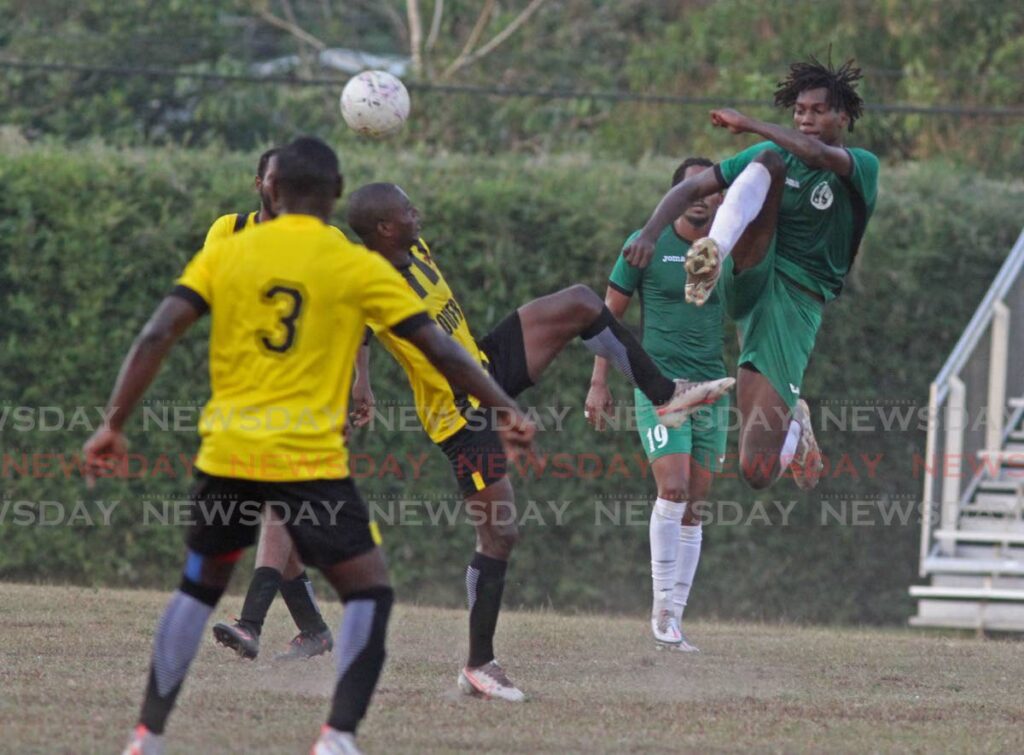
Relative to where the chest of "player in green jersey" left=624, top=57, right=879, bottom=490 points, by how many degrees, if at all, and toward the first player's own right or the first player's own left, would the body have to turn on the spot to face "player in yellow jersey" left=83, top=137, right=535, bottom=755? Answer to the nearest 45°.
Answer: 0° — they already face them

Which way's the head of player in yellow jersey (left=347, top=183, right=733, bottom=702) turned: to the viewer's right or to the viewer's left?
to the viewer's right

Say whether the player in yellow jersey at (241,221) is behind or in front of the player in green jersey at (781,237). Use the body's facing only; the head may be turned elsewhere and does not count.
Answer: in front

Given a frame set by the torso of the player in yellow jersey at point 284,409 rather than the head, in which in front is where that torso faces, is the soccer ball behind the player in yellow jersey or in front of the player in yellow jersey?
in front

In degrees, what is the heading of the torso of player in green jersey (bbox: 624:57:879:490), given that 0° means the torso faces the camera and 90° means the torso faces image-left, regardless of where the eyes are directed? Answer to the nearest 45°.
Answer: approximately 45°

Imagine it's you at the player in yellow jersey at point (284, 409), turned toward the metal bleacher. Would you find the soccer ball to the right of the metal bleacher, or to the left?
left

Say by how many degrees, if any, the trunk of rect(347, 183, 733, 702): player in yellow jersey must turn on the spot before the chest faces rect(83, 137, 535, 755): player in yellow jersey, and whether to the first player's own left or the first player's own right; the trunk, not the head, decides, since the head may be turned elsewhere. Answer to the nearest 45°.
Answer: approximately 90° to the first player's own right

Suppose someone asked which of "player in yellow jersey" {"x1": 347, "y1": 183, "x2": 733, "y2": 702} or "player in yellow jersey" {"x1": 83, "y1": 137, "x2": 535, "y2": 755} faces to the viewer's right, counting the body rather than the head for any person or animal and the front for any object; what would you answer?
"player in yellow jersey" {"x1": 347, "y1": 183, "x2": 733, "y2": 702}

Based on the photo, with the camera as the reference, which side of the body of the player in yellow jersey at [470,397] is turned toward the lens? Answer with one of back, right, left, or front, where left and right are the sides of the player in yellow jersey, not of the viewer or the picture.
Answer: right

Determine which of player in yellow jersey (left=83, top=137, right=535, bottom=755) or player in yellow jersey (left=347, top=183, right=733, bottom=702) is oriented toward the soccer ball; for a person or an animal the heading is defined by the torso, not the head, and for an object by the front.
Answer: player in yellow jersey (left=83, top=137, right=535, bottom=755)

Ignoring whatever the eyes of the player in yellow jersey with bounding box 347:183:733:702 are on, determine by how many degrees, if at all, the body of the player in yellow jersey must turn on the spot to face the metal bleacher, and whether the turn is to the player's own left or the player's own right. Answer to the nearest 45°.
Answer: approximately 45° to the player's own left

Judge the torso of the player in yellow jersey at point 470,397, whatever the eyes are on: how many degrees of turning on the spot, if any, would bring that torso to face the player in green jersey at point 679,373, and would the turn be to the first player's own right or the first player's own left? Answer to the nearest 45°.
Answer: approximately 45° to the first player's own left

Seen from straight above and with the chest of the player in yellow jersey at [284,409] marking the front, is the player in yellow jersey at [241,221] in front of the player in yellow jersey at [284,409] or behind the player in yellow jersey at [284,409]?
in front

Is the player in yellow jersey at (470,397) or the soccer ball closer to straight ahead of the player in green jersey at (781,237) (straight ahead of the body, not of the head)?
the player in yellow jersey

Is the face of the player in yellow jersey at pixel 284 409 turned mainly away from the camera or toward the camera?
away from the camera

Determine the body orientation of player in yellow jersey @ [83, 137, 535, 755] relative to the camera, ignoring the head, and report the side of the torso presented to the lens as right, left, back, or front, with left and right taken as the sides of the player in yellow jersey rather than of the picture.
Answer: back

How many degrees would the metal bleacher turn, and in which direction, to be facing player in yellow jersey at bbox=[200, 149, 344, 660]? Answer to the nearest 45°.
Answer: approximately 45° to its right
